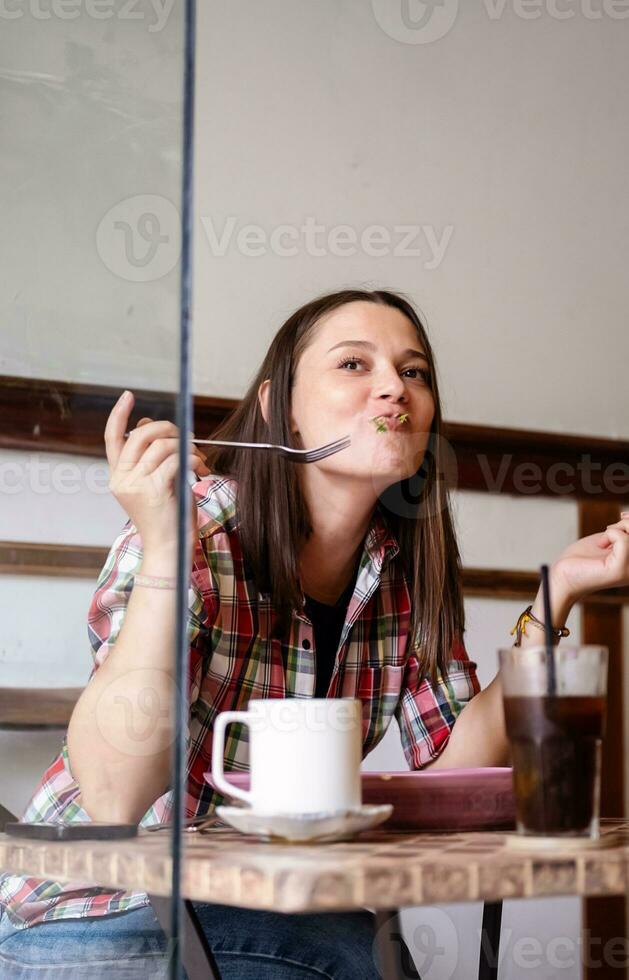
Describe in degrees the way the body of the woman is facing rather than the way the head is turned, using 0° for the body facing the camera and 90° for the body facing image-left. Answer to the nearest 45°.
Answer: approximately 315°

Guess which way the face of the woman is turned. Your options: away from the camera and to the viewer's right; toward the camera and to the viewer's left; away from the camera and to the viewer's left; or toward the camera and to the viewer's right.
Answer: toward the camera and to the viewer's right

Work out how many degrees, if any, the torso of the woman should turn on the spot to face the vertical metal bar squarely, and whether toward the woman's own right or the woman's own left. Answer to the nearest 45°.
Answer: approximately 45° to the woman's own right

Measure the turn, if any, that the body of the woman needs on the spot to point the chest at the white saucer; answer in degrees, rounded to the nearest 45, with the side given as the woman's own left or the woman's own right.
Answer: approximately 45° to the woman's own right
